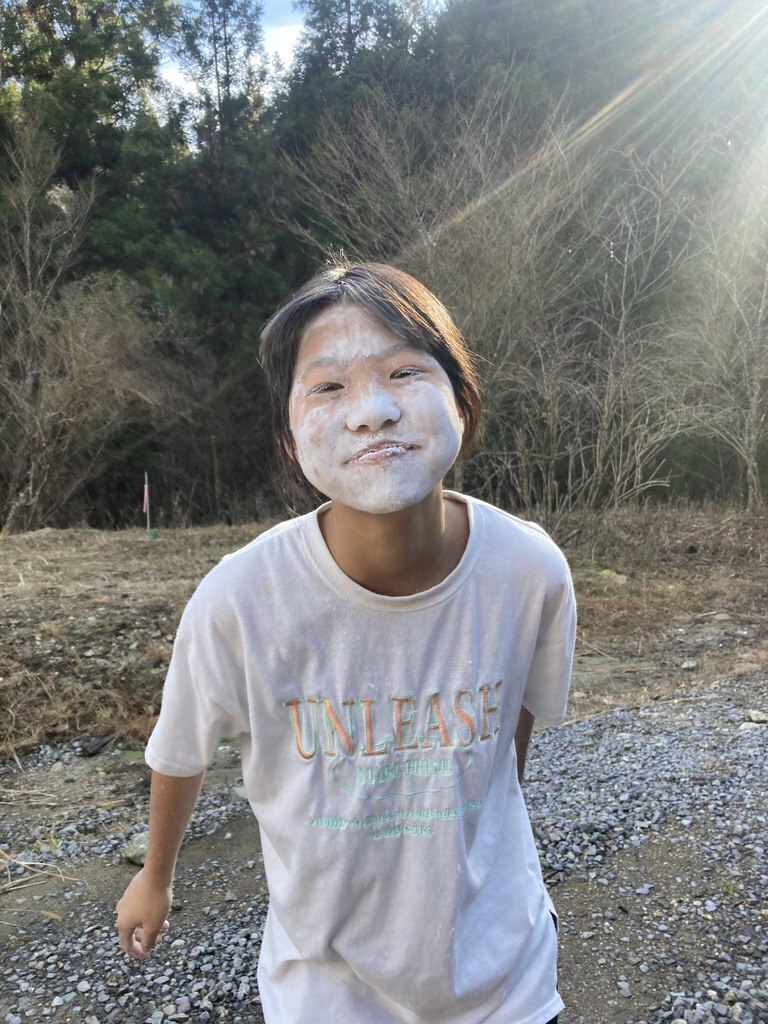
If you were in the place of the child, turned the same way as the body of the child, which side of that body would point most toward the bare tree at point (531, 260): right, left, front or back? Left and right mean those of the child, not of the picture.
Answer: back

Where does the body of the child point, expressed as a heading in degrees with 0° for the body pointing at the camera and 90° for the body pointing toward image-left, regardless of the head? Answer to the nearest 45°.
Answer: approximately 0°

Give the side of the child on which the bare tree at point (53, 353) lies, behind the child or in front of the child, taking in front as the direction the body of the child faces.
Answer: behind

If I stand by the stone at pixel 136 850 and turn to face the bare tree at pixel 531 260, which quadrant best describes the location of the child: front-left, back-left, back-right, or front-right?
back-right

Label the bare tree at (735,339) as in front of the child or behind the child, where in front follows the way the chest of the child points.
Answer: behind
